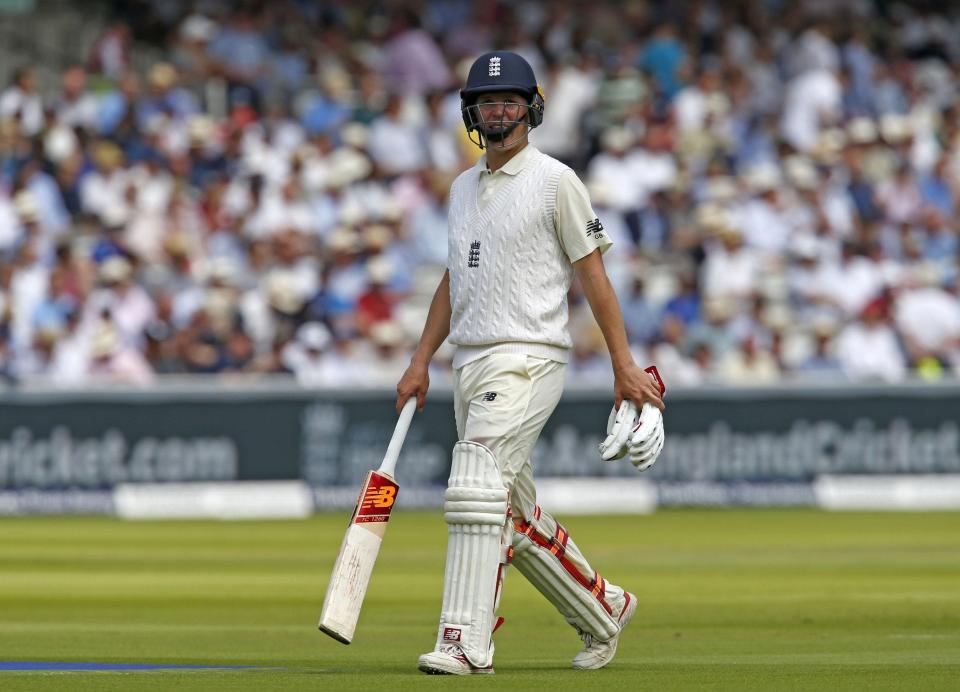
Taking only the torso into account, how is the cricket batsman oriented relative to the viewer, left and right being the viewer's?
facing the viewer and to the left of the viewer

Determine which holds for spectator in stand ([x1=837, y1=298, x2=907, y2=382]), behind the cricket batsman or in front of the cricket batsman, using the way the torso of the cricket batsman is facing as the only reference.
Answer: behind

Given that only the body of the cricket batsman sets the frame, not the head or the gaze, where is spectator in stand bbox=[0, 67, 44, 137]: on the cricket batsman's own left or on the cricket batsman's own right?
on the cricket batsman's own right
